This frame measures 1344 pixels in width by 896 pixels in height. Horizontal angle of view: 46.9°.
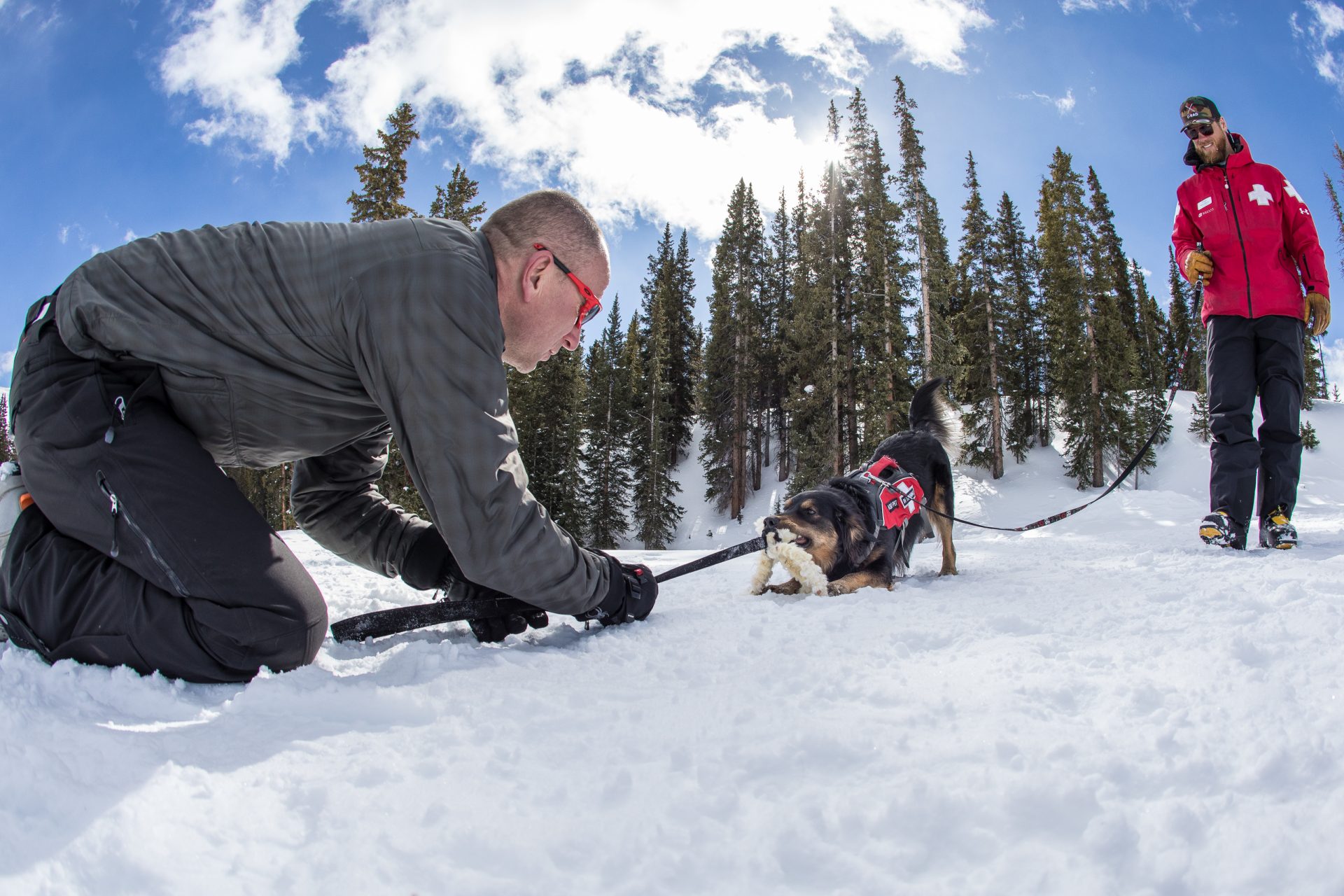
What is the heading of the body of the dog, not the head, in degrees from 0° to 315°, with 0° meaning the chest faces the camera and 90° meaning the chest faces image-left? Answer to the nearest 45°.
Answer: approximately 45°

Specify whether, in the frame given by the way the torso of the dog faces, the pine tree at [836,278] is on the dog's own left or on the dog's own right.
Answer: on the dog's own right

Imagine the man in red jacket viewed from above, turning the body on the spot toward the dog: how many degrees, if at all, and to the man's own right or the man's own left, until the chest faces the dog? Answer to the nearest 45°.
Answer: approximately 45° to the man's own right

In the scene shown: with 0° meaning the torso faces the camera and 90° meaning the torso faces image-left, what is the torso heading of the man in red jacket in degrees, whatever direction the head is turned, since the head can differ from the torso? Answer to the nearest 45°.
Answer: approximately 0°

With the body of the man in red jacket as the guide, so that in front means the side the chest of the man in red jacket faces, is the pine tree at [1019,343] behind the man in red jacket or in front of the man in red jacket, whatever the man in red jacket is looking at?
behind

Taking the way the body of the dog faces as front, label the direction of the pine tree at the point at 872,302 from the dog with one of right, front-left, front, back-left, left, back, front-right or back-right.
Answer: back-right

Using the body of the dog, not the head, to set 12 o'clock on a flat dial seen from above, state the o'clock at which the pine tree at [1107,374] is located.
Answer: The pine tree is roughly at 5 o'clock from the dog.
